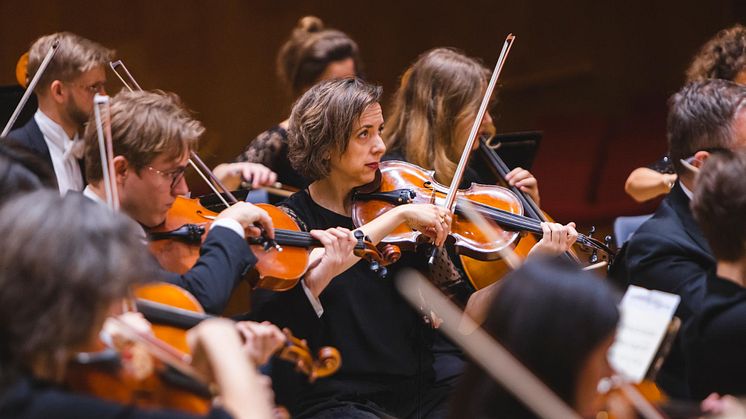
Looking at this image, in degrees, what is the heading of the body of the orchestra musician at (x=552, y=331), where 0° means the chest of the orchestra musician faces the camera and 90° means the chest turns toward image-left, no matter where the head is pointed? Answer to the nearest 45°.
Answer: approximately 225°

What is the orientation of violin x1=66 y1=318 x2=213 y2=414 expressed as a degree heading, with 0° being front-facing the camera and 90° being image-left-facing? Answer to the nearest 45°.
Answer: approximately 0°

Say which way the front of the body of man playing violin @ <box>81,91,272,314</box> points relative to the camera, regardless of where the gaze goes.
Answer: to the viewer's right

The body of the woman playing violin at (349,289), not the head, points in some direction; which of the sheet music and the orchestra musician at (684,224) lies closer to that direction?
the sheet music

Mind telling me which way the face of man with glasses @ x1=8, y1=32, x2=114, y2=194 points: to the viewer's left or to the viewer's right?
to the viewer's right
